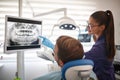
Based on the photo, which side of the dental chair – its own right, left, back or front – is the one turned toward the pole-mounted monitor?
front

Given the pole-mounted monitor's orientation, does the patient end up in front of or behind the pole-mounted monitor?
in front

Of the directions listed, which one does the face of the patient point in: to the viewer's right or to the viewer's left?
to the viewer's left

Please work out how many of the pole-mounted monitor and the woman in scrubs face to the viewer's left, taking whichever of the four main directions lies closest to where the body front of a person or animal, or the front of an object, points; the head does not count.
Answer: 1

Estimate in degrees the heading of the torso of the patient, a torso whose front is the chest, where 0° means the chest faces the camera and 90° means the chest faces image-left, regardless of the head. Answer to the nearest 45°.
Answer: approximately 135°

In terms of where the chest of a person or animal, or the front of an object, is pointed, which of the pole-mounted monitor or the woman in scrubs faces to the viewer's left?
the woman in scrubs

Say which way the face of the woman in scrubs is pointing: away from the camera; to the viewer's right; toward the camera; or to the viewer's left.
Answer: to the viewer's left

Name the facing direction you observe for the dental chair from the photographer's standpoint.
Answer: facing away from the viewer and to the left of the viewer

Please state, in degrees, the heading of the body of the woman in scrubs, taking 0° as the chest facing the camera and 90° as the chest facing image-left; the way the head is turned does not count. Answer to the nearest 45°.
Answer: approximately 90°

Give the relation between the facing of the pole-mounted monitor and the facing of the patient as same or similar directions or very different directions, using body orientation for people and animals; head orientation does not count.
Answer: very different directions

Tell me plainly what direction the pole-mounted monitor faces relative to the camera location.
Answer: facing the viewer and to the right of the viewer
